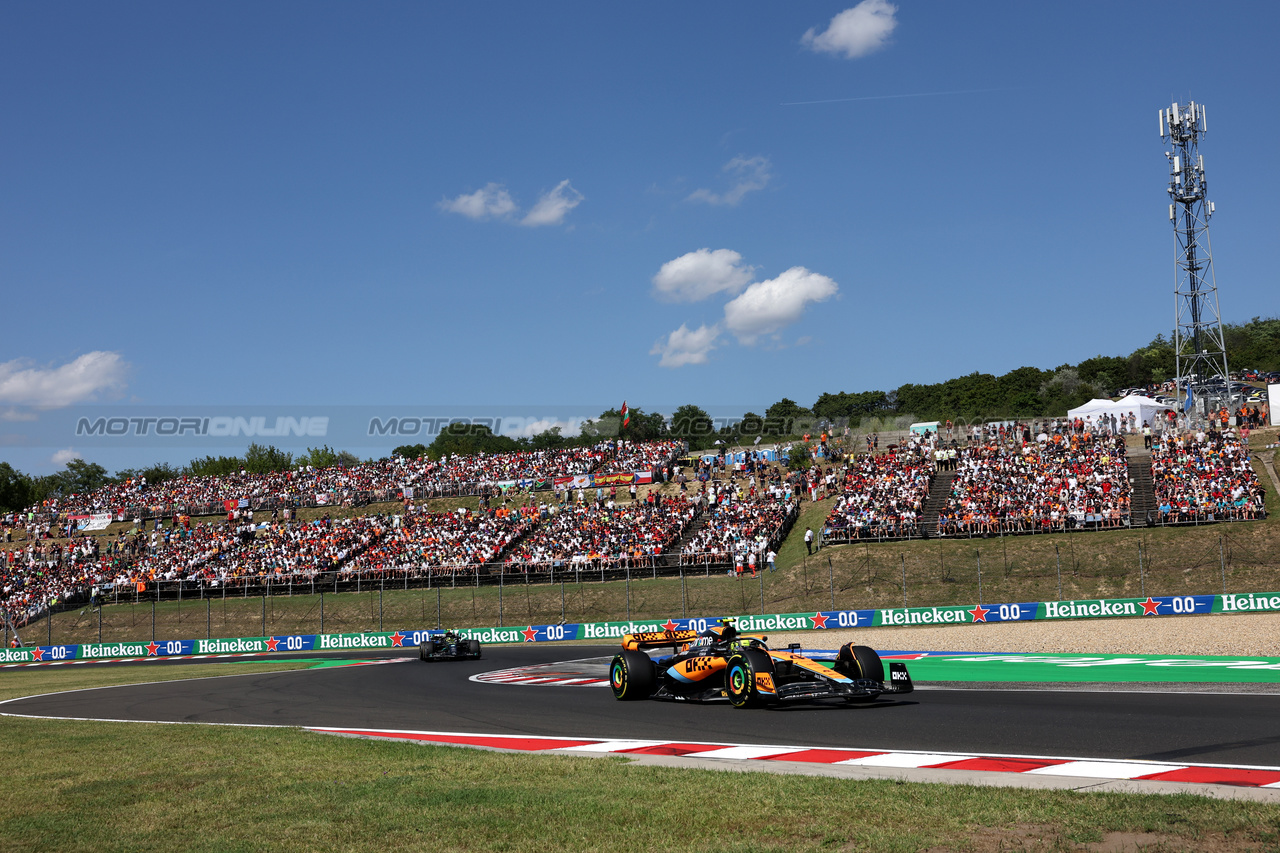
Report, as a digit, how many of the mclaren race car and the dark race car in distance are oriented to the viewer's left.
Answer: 0

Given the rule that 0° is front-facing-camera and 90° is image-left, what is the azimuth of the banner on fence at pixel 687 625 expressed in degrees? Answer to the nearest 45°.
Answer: approximately 0°

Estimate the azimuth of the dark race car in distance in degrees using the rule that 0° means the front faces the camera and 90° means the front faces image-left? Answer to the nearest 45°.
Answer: approximately 0°

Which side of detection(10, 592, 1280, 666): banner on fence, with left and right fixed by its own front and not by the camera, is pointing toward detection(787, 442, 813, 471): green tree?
back

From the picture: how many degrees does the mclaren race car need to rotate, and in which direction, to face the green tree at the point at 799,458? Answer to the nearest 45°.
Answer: approximately 135° to its left

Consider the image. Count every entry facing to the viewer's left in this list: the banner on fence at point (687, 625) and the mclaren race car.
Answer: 0

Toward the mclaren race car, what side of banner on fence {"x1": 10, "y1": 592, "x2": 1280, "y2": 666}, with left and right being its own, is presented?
front

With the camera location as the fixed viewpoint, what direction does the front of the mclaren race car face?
facing the viewer and to the right of the viewer

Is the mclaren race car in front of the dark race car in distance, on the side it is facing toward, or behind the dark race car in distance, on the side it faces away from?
in front

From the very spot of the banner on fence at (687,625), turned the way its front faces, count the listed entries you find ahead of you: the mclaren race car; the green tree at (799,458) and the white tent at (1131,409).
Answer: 1
